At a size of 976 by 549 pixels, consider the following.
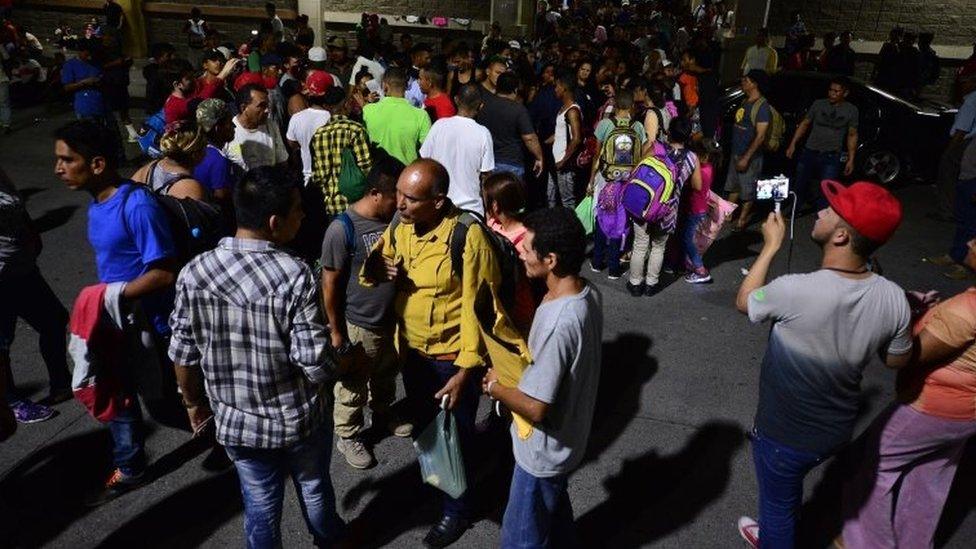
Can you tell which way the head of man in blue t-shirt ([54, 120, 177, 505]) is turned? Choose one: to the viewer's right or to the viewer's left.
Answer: to the viewer's left

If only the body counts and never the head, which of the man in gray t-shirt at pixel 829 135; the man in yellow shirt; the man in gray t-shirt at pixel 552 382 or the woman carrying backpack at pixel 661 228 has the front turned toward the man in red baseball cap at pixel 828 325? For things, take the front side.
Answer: the man in gray t-shirt at pixel 829 135

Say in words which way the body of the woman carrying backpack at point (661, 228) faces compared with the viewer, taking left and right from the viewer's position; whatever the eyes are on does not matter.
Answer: facing away from the viewer and to the right of the viewer

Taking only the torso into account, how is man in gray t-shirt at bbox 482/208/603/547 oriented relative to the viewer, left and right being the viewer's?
facing to the left of the viewer

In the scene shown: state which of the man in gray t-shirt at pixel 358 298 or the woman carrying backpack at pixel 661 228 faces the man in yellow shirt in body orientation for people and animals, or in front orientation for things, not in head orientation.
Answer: the man in gray t-shirt

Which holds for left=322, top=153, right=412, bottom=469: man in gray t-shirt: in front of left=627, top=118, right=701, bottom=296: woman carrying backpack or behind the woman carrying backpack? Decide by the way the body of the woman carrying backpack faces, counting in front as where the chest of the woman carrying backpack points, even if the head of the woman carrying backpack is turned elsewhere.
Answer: behind

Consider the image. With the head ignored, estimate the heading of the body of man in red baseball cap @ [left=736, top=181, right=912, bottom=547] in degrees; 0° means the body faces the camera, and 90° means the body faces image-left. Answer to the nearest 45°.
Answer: approximately 135°

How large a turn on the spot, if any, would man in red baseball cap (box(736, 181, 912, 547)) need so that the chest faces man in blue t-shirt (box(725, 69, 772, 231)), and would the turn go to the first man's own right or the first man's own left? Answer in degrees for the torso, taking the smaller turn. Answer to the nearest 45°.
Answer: approximately 45° to the first man's own right

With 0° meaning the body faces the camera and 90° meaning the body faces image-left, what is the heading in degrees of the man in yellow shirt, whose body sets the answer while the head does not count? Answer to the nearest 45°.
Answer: approximately 45°
